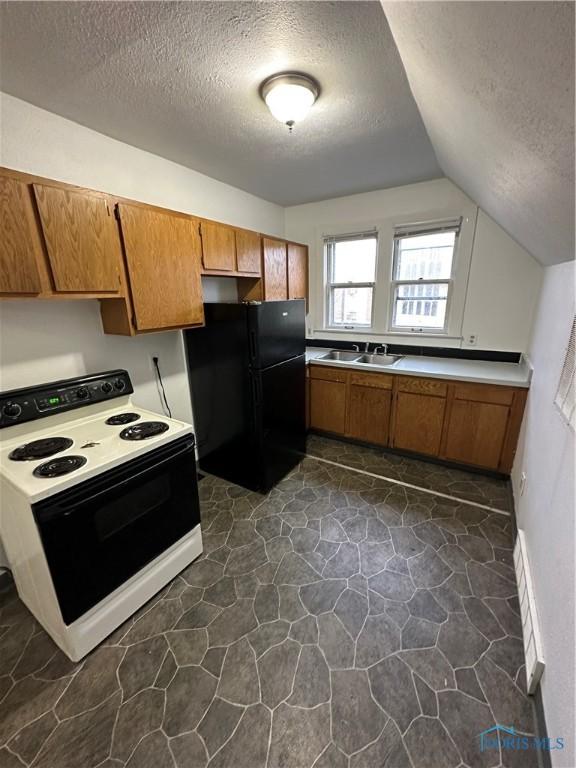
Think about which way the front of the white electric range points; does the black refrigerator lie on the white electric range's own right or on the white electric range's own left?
on the white electric range's own left

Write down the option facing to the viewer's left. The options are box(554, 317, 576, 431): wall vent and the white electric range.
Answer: the wall vent

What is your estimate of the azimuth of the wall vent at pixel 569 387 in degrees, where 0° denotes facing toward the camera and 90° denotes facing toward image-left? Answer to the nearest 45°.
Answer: approximately 90°

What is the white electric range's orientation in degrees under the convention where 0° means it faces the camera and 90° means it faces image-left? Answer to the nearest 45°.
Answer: approximately 315°

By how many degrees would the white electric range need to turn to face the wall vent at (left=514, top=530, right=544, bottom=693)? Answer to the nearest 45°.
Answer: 0° — it already faces it

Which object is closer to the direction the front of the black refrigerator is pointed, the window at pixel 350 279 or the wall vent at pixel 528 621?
the wall vent

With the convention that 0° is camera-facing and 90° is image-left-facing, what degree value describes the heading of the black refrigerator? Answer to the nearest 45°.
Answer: approximately 315°

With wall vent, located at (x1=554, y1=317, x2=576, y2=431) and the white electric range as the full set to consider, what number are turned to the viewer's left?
1

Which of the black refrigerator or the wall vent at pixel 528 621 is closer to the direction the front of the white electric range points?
the wall vent

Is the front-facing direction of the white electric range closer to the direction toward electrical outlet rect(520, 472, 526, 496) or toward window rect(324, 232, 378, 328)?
the electrical outlet
